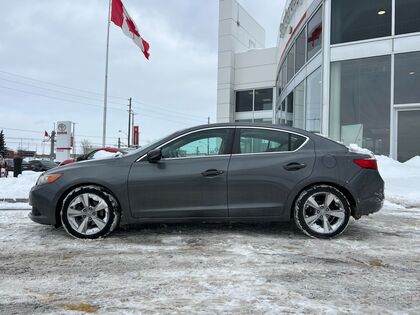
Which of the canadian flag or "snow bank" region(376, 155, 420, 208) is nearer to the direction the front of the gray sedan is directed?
the canadian flag

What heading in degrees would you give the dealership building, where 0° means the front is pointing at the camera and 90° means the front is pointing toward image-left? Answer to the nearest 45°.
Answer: approximately 45°

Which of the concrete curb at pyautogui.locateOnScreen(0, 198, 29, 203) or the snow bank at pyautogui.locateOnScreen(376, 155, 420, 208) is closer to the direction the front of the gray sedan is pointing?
the concrete curb

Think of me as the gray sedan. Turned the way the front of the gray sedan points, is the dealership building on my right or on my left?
on my right

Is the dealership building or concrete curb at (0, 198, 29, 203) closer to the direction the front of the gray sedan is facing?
the concrete curb

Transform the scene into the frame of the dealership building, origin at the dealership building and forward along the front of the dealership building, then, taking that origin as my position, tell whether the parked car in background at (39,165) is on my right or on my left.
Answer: on my right

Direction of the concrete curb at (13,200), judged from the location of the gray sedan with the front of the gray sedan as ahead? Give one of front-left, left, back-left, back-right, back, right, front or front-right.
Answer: front-right

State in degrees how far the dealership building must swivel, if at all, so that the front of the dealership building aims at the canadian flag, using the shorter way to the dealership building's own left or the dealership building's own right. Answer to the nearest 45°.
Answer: approximately 45° to the dealership building's own right

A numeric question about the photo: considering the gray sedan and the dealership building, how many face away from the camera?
0

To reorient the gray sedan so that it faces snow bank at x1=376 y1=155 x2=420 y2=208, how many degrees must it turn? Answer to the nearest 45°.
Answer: approximately 135° to its right

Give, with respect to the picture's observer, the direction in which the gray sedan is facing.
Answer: facing to the left of the viewer

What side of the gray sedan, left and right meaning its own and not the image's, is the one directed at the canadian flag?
right

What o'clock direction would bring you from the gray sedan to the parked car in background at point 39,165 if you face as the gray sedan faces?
The parked car in background is roughly at 2 o'clock from the gray sedan.
